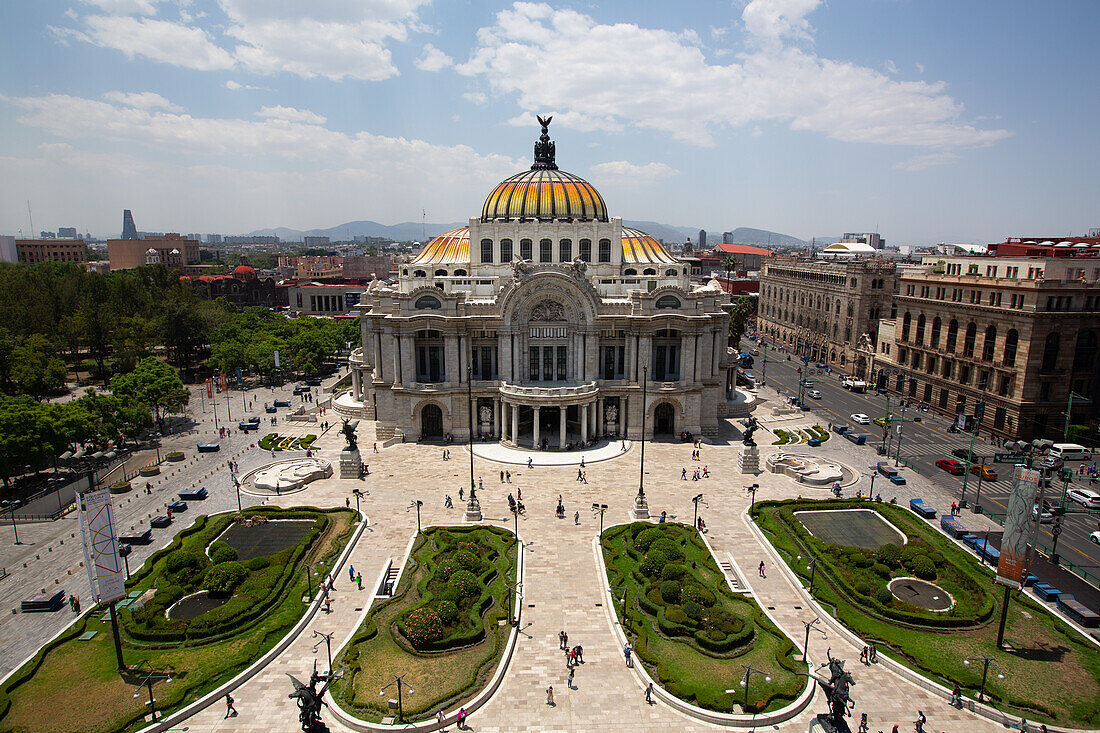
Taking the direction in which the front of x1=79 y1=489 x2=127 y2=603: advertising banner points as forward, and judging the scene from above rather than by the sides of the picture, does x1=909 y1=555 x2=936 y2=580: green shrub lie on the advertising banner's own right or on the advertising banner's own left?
on the advertising banner's own left

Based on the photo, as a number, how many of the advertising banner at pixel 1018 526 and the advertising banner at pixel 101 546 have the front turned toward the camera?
2

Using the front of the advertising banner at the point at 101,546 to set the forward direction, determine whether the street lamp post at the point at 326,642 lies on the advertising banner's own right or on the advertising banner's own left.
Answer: on the advertising banner's own left

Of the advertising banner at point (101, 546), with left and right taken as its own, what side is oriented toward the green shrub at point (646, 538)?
left

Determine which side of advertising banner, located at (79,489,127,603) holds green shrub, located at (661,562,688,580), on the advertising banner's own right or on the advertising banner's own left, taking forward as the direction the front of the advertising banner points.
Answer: on the advertising banner's own left

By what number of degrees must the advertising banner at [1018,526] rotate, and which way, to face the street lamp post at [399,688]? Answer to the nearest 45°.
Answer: approximately 45° to its right

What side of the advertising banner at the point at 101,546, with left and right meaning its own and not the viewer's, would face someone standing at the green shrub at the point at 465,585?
left

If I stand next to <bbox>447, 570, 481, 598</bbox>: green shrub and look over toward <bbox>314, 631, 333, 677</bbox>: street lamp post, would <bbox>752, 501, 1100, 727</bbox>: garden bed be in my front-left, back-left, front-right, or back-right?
back-left

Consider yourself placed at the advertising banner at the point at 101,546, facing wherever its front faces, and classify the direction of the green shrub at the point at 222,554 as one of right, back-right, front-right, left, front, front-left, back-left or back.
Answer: back-left

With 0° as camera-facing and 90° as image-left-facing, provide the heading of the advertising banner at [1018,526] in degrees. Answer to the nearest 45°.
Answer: approximately 0°

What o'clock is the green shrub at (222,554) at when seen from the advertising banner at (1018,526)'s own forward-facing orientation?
The green shrub is roughly at 2 o'clock from the advertising banner.
